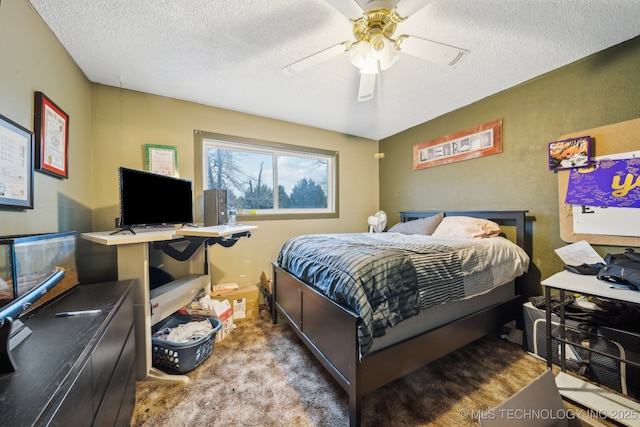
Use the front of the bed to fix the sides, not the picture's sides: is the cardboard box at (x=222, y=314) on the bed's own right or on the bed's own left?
on the bed's own right

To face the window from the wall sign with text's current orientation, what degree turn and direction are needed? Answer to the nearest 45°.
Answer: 0° — it already faces it

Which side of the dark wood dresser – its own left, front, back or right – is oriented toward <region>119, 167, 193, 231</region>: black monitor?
left

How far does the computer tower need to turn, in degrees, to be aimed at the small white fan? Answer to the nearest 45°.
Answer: approximately 45° to its left

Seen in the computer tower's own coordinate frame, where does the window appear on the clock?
The window is roughly at 9 o'clock from the computer tower.

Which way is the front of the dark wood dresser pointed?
to the viewer's right

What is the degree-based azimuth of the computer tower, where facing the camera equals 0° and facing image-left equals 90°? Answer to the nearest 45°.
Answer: approximately 315°

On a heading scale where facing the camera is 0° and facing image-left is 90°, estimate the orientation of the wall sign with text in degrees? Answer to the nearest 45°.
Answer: approximately 45°

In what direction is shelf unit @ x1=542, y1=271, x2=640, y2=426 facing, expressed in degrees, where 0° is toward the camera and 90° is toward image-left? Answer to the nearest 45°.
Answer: approximately 45°

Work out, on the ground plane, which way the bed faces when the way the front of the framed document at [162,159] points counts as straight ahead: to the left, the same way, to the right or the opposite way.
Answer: to the right

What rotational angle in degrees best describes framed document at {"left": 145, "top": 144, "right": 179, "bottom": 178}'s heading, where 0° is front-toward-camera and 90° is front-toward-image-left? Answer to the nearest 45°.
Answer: approximately 0°

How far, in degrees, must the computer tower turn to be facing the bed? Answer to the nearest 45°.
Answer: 0° — it already faces it
